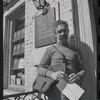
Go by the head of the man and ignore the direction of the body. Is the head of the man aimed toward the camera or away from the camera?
toward the camera

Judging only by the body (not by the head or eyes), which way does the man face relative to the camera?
toward the camera

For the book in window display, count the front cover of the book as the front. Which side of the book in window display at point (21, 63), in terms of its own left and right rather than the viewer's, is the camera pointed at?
front
